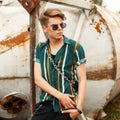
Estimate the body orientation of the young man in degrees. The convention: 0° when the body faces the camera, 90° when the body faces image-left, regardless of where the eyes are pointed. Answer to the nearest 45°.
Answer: approximately 0°

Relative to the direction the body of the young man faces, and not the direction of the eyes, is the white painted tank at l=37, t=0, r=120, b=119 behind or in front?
behind

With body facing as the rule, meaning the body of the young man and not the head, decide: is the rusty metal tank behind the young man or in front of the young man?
behind
